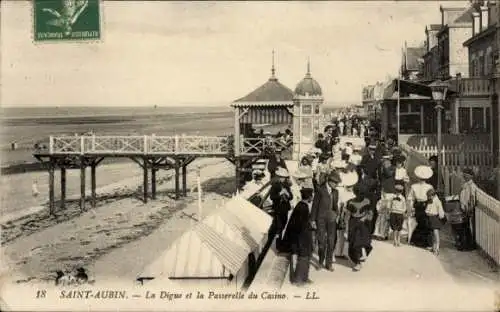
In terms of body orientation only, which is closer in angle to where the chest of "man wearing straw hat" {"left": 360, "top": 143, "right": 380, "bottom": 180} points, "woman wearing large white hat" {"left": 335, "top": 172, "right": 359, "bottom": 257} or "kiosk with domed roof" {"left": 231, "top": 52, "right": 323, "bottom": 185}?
the woman wearing large white hat

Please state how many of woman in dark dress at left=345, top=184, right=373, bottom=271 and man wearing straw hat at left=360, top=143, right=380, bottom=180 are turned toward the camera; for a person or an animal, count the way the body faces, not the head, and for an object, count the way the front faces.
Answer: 2

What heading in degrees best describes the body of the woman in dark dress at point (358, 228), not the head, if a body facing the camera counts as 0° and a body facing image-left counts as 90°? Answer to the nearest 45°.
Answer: approximately 0°

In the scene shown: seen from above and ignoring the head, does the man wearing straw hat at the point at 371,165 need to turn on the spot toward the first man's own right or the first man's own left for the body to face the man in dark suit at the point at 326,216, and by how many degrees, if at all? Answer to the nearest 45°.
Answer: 0° — they already face them

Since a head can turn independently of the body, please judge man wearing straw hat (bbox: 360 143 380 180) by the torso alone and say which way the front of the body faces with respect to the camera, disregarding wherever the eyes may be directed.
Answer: toward the camera

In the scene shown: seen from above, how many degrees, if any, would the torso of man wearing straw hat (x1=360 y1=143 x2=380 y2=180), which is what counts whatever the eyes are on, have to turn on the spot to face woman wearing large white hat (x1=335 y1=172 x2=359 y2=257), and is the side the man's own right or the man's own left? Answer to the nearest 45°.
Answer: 0° — they already face them

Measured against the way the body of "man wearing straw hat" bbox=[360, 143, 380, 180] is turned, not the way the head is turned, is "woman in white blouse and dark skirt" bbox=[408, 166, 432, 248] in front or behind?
in front

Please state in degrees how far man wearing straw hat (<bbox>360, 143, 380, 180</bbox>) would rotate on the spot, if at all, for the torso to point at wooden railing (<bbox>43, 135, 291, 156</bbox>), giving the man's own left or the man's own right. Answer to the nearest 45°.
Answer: approximately 135° to the man's own right

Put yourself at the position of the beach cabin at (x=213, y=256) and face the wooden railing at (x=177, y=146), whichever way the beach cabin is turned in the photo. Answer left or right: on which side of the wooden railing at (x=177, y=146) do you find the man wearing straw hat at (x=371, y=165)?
right
